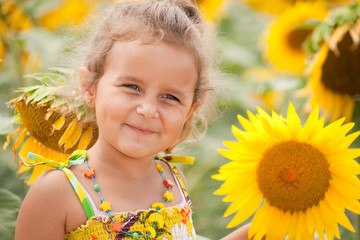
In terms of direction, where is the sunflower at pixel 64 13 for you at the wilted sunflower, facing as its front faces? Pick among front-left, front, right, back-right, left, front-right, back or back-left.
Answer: back-right

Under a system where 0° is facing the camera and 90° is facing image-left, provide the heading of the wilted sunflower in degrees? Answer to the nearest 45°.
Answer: approximately 45°

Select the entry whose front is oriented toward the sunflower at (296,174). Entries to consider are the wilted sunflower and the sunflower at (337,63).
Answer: the sunflower at (337,63)

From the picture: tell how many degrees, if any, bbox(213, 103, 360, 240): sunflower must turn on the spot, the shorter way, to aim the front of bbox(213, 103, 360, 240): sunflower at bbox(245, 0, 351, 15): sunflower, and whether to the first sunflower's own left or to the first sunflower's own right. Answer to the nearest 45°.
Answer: approximately 180°

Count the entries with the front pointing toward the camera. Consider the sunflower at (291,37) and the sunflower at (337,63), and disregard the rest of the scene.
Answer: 2

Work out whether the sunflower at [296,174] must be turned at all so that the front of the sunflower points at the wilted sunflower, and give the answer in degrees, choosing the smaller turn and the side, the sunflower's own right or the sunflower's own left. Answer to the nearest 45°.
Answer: approximately 90° to the sunflower's own right

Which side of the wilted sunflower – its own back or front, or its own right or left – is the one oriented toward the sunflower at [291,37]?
back

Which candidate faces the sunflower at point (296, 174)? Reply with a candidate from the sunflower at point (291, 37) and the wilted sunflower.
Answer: the sunflower at point (291, 37)

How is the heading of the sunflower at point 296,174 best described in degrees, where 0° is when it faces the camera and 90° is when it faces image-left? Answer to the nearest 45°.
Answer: approximately 0°
